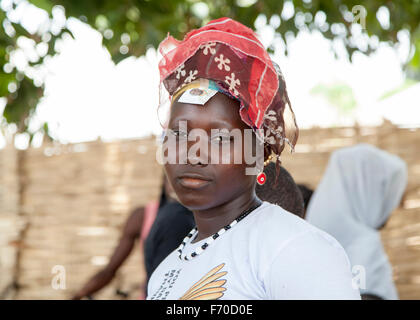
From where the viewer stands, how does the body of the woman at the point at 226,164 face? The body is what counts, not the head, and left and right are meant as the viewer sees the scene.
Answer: facing the viewer and to the left of the viewer

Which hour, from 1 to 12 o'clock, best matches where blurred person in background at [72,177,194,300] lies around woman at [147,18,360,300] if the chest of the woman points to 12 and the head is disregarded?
The blurred person in background is roughly at 4 o'clock from the woman.

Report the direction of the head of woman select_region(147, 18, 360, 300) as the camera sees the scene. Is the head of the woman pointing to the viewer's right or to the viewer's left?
to the viewer's left
